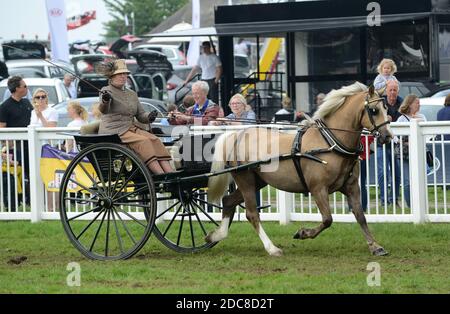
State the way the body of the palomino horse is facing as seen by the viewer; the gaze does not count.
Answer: to the viewer's right

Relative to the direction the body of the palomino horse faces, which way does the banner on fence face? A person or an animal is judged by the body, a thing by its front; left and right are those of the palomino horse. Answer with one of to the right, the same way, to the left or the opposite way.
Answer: to the right

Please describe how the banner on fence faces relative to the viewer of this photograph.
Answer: facing the viewer

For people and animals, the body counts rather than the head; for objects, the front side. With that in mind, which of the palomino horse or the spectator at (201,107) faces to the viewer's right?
the palomino horse

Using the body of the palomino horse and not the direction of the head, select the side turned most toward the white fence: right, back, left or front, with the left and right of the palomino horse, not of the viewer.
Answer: left

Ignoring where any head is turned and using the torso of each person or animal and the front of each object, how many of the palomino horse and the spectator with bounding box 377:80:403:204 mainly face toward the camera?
1

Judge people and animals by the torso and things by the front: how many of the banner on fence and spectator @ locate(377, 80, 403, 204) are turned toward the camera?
2

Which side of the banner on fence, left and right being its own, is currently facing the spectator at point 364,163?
left

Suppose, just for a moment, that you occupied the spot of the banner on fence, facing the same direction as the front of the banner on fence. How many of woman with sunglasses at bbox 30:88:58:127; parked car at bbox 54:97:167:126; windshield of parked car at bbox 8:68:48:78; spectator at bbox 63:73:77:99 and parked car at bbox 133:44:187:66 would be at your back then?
5

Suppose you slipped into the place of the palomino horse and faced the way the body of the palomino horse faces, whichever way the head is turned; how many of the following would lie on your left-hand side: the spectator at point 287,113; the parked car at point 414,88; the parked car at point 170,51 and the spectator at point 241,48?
4

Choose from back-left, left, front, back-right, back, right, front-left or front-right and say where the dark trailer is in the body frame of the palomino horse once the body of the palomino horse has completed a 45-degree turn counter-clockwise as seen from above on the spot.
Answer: front-left

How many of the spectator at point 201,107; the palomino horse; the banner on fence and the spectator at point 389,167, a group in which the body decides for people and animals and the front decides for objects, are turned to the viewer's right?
1

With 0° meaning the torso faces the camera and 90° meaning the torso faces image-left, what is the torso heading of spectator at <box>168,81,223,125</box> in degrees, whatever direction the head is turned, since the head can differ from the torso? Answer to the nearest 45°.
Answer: approximately 45°

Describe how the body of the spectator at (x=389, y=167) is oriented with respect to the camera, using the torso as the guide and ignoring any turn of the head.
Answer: toward the camera
